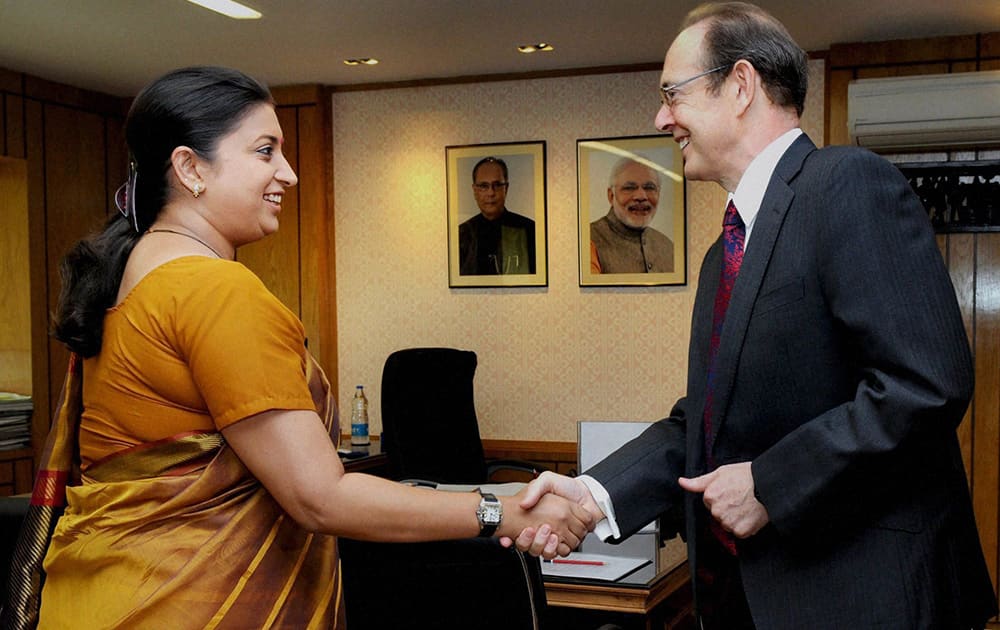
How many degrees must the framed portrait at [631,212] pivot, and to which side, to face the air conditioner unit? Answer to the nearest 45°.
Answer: approximately 90° to its left

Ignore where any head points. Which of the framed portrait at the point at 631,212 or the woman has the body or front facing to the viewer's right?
the woman

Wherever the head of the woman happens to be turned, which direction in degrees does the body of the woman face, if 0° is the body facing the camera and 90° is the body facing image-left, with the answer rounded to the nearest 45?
approximately 270°

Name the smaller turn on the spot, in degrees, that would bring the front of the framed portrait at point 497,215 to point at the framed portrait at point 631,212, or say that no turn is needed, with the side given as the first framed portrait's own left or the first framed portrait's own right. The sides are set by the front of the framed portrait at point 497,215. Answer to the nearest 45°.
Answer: approximately 90° to the first framed portrait's own left

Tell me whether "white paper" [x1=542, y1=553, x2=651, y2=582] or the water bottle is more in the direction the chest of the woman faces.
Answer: the white paper

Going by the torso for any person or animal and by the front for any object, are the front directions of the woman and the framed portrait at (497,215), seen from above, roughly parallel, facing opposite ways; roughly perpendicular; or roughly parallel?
roughly perpendicular

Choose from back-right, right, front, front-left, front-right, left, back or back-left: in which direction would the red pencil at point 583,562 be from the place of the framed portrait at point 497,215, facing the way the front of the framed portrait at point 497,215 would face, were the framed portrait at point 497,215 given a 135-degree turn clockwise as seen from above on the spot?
back-left

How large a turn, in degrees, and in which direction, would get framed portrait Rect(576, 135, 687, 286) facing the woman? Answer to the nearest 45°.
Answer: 0° — it already faces them

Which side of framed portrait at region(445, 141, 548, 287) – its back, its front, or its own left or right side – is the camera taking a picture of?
front

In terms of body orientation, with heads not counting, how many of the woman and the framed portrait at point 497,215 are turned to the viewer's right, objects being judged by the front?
1

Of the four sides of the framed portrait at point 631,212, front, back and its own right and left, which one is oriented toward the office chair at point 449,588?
front

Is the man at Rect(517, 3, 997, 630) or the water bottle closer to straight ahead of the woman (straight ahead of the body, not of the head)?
the man

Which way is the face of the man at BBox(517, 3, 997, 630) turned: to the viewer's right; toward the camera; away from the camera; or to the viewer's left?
to the viewer's left

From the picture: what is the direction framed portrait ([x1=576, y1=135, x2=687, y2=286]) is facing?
toward the camera

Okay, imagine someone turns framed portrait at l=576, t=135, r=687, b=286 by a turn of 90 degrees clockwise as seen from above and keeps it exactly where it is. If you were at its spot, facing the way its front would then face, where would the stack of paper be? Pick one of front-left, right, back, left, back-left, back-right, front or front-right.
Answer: front

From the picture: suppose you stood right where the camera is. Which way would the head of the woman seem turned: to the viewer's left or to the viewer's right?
to the viewer's right

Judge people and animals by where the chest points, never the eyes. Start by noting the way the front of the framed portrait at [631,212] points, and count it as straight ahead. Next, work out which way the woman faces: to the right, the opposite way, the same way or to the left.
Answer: to the left
